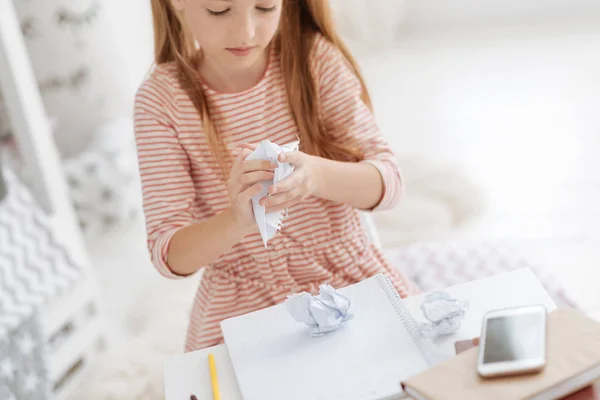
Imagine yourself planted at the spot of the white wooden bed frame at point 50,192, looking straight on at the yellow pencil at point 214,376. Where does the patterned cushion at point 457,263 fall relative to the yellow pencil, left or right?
left

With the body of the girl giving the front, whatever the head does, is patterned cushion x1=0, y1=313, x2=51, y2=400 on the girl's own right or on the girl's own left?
on the girl's own right

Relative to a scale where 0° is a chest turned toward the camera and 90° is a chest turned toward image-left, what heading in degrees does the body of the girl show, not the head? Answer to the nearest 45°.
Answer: approximately 0°
